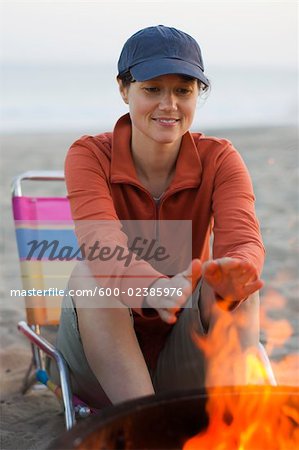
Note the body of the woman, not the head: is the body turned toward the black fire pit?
yes

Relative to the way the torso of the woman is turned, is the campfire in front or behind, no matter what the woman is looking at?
in front

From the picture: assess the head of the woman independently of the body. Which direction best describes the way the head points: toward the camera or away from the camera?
toward the camera

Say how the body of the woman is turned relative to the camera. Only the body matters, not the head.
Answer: toward the camera
